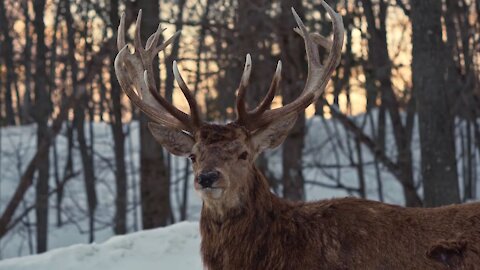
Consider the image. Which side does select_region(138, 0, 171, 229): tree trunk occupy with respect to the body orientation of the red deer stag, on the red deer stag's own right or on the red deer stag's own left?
on the red deer stag's own right

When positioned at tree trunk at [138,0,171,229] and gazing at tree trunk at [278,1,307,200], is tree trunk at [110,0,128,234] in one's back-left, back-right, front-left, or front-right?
back-left

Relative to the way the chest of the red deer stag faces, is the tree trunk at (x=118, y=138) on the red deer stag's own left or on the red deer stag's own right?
on the red deer stag's own right

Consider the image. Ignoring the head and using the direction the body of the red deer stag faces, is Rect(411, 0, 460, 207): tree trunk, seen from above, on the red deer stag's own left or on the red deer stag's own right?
on the red deer stag's own right

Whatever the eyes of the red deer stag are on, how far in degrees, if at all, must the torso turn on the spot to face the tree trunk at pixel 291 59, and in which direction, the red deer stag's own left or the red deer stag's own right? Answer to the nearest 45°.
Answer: approximately 90° to the red deer stag's own right

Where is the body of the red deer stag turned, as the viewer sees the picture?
to the viewer's left
